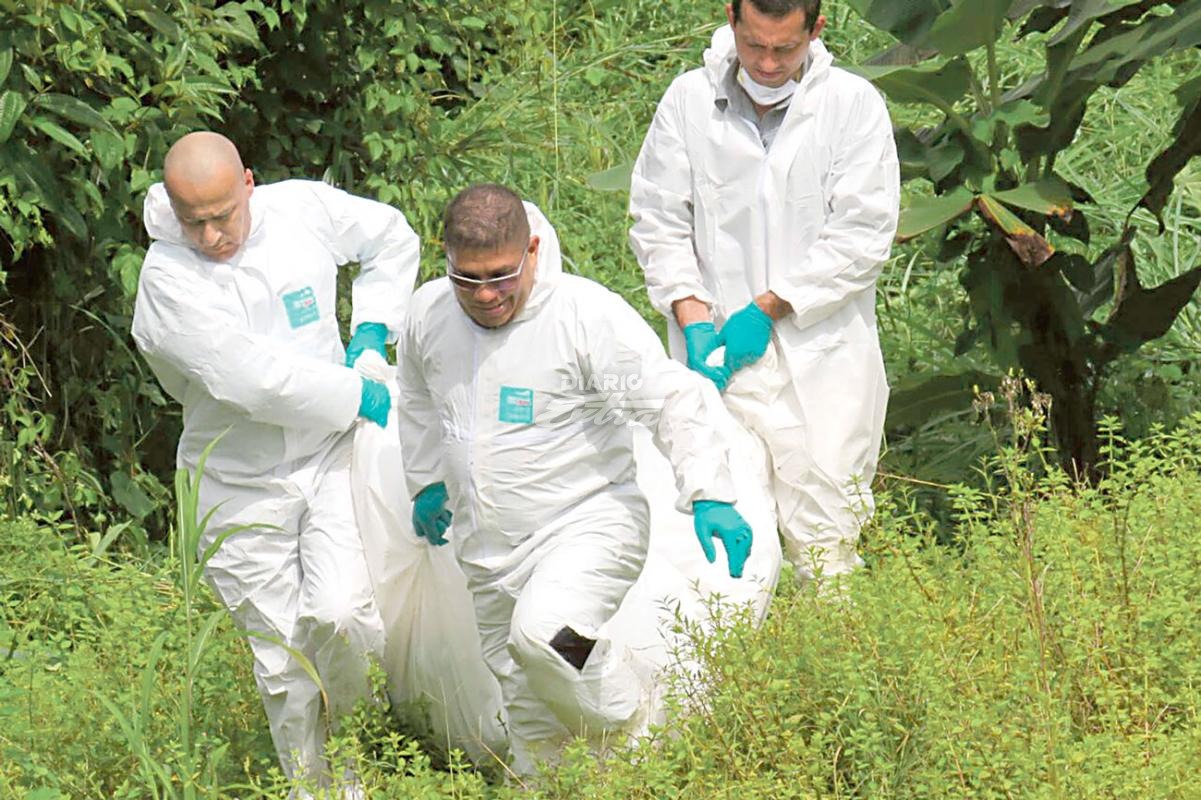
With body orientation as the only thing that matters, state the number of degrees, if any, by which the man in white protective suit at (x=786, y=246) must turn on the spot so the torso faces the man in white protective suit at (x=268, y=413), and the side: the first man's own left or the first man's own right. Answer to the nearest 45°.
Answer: approximately 90° to the first man's own right

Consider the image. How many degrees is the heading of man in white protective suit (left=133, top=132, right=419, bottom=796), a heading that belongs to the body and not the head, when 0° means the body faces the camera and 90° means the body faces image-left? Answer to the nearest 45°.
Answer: approximately 0°

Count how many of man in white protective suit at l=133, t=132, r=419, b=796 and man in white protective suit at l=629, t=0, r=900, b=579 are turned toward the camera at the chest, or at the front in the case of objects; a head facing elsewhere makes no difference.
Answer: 2

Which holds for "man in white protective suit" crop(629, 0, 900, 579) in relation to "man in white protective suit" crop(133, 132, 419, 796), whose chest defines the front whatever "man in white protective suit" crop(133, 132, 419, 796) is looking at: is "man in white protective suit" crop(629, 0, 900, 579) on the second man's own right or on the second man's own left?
on the second man's own left

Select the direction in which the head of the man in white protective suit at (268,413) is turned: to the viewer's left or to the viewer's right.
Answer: to the viewer's right

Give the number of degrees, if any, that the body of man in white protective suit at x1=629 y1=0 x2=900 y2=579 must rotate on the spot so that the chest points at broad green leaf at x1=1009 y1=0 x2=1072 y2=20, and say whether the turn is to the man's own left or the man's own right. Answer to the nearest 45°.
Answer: approximately 135° to the man's own left

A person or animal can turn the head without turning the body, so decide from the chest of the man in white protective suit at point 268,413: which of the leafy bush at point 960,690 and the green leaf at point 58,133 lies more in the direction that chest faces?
the leafy bush

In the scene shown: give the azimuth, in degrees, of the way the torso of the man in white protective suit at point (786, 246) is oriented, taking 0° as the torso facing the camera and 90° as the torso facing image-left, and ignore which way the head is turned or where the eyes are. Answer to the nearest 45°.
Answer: approximately 0°

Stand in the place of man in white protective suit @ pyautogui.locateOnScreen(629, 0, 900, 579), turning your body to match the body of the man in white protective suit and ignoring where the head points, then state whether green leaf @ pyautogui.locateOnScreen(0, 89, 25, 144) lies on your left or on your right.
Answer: on your right
